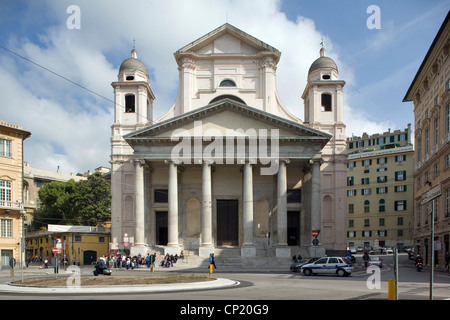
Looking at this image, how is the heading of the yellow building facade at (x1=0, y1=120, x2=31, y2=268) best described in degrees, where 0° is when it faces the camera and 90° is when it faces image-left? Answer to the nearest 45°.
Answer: approximately 315°

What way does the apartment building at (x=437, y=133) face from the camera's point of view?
to the viewer's left

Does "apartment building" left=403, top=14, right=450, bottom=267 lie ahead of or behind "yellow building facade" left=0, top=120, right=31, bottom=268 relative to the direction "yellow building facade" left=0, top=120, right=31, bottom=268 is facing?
ahead

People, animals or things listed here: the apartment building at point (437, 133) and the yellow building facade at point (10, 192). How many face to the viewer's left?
1

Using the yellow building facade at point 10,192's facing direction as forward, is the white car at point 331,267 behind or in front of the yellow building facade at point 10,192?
in front

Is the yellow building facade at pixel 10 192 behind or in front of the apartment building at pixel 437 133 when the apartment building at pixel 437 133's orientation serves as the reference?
in front
